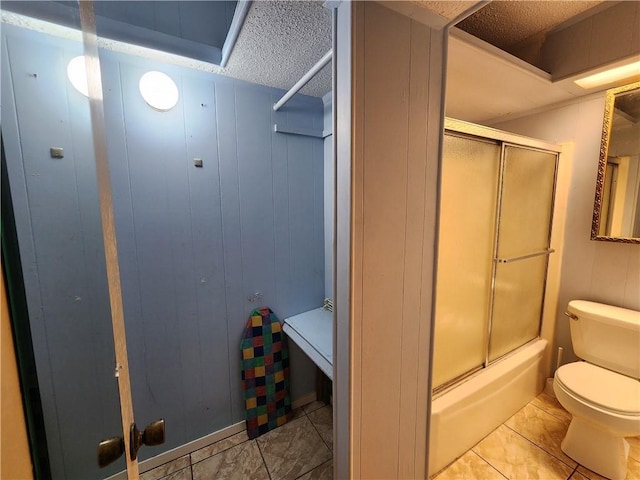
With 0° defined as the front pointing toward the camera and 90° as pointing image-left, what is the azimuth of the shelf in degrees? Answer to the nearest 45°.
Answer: approximately 45°

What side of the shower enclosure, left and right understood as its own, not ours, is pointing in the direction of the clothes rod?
right

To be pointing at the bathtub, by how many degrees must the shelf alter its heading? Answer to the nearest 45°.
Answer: approximately 135° to its left

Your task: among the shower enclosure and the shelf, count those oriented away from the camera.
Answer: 0

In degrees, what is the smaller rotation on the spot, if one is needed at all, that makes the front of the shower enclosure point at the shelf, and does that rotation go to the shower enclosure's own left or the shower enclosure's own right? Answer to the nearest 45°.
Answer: approximately 90° to the shower enclosure's own right

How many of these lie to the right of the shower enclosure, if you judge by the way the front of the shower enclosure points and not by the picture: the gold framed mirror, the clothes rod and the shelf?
2
